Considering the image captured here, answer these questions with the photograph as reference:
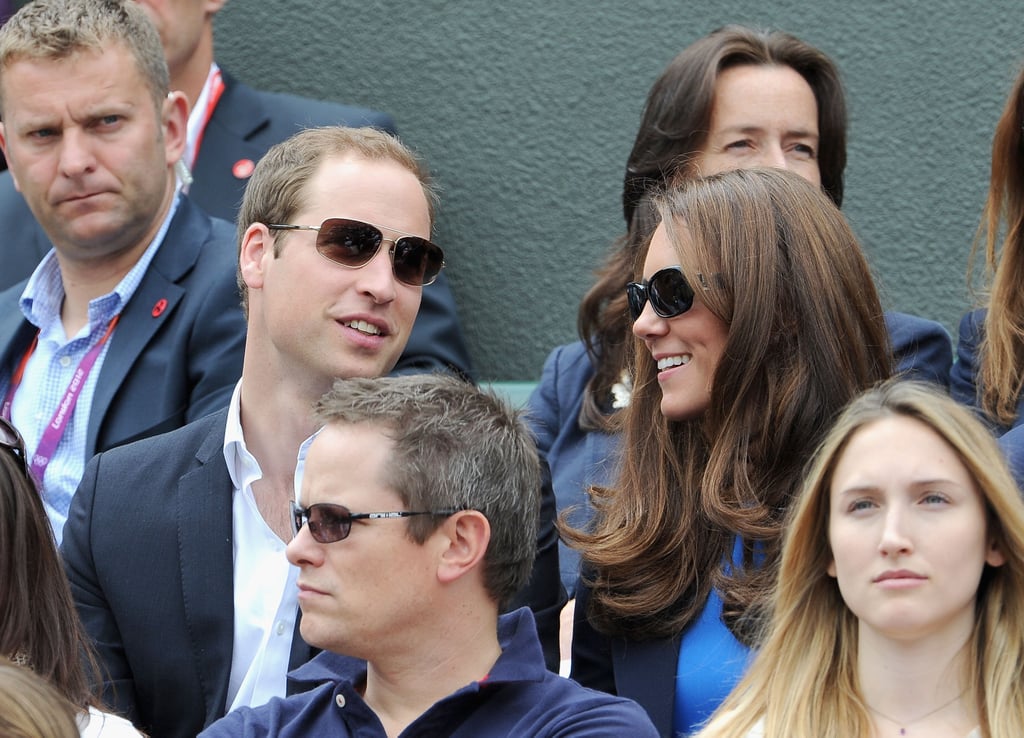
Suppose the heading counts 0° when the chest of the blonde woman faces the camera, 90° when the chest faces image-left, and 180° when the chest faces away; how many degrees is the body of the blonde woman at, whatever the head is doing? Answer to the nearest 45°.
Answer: approximately 0°

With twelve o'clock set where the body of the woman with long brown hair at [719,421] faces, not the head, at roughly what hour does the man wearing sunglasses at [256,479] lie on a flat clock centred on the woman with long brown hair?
The man wearing sunglasses is roughly at 2 o'clock from the woman with long brown hair.

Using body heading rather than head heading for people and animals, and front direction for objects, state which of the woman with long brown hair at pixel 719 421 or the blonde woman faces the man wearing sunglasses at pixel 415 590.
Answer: the woman with long brown hair

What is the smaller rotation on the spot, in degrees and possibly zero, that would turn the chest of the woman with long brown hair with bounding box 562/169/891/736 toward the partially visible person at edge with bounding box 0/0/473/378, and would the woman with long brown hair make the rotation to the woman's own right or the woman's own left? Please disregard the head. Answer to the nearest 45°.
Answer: approximately 90° to the woman's own right

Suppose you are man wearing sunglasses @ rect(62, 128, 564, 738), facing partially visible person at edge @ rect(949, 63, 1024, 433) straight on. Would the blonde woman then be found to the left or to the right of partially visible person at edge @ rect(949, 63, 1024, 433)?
right

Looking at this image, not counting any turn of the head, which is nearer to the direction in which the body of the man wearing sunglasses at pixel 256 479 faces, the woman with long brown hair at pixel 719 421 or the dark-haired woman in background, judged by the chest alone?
the woman with long brown hair

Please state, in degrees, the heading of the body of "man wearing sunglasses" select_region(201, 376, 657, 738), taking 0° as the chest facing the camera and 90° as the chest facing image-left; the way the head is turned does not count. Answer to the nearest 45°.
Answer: approximately 45°

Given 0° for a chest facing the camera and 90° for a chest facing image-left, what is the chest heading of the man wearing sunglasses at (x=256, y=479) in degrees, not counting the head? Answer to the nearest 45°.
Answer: approximately 315°

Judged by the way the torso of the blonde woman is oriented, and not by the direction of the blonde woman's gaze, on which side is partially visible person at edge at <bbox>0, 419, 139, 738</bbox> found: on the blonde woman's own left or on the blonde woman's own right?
on the blonde woman's own right

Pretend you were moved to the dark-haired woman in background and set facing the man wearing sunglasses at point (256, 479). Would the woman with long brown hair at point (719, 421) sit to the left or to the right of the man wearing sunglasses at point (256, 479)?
left
